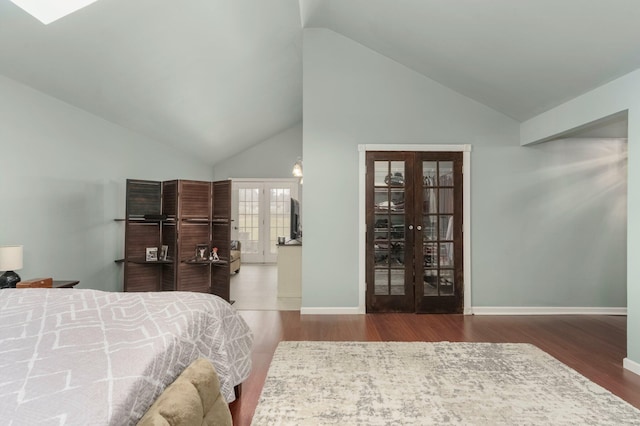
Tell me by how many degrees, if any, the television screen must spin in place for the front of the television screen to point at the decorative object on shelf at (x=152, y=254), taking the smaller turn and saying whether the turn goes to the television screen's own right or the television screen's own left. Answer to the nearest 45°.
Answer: approximately 45° to the television screen's own left

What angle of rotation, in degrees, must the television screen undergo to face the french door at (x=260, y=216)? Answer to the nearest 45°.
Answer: approximately 90° to its right

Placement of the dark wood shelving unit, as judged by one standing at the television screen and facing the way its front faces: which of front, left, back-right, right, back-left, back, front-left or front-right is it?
front-left

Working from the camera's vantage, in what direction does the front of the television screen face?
facing to the left of the viewer

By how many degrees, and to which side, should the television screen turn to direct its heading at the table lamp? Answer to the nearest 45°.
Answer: approximately 45° to its left

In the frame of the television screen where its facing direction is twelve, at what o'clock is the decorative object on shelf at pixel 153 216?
The decorative object on shelf is roughly at 11 o'clock from the television screen.

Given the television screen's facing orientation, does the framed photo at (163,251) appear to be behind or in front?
in front
